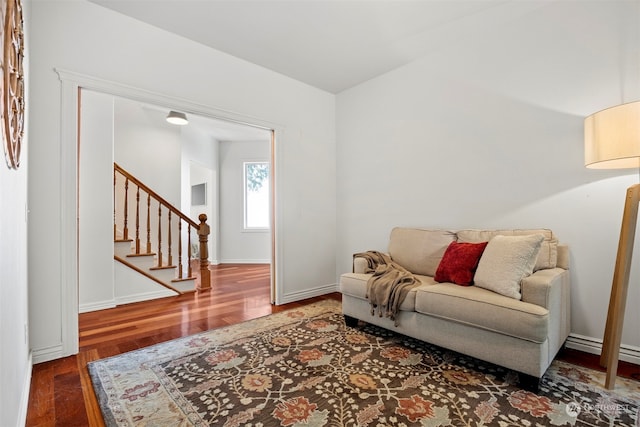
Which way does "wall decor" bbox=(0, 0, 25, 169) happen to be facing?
to the viewer's right

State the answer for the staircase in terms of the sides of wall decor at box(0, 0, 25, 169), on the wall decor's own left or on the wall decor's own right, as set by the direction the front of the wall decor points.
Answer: on the wall decor's own left

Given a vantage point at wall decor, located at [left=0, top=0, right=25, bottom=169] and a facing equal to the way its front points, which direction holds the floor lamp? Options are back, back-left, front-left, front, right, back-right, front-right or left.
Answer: front-right

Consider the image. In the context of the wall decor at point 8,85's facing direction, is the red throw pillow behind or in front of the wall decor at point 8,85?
in front

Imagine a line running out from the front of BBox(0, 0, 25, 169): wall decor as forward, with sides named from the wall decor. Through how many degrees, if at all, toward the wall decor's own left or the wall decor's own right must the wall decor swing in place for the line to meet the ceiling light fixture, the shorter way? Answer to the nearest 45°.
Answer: approximately 45° to the wall decor's own left

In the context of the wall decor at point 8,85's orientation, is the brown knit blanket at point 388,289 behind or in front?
in front

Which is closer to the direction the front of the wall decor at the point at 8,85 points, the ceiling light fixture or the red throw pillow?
the red throw pillow
